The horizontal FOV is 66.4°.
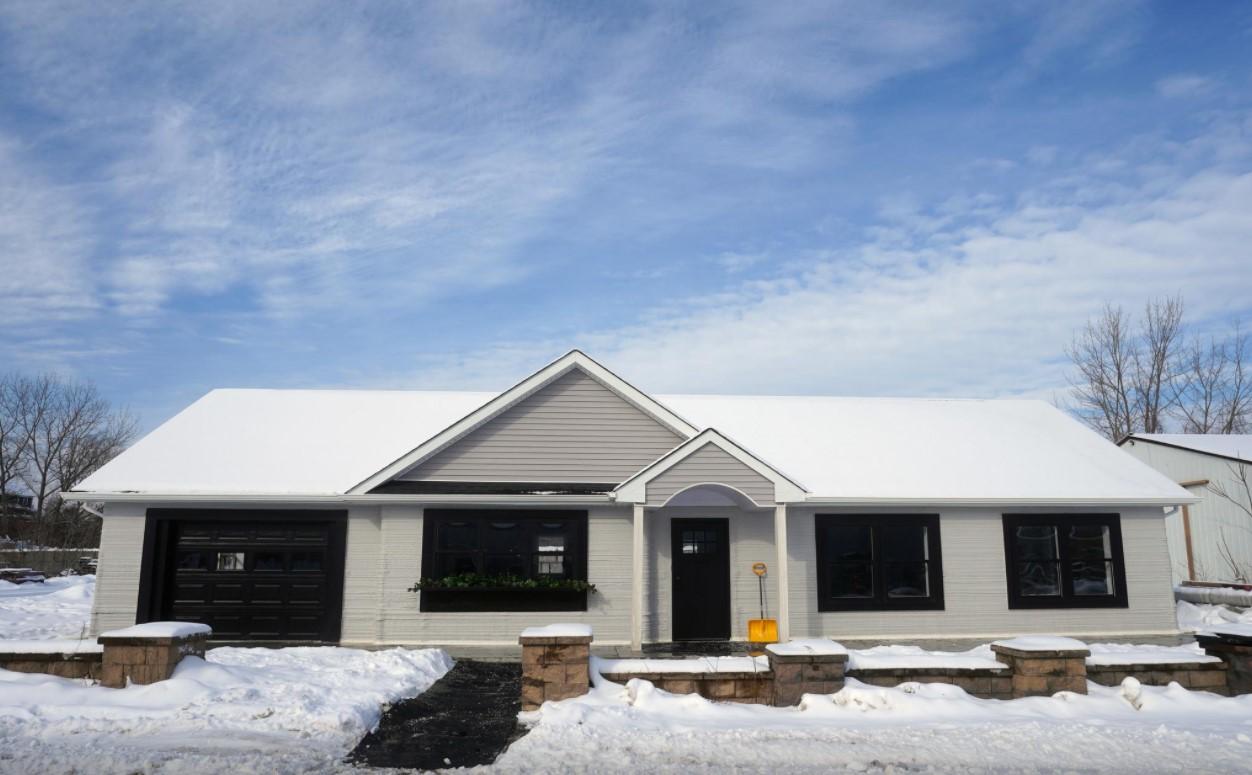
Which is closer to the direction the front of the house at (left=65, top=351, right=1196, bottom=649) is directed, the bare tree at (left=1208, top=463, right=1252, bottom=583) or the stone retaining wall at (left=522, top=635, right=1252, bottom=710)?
the stone retaining wall

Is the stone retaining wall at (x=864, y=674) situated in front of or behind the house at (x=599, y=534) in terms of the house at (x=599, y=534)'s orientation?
in front

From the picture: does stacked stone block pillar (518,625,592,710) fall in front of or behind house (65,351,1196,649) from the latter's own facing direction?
in front

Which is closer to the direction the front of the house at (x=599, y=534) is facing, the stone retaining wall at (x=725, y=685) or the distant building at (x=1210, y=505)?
the stone retaining wall

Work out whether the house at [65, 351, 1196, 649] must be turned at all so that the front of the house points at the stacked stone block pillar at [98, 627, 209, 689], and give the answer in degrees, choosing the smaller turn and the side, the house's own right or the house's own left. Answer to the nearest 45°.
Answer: approximately 45° to the house's own right

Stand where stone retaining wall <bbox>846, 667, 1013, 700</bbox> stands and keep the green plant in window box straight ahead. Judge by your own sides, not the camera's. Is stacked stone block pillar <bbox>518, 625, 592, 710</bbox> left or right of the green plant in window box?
left

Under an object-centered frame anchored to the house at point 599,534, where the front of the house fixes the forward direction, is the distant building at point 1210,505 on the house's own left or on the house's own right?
on the house's own left

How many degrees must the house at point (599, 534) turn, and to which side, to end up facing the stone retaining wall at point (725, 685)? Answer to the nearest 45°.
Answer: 0° — it already faces it

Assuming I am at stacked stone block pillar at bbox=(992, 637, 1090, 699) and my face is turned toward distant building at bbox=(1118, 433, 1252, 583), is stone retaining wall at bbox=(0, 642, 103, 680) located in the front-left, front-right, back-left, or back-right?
back-left

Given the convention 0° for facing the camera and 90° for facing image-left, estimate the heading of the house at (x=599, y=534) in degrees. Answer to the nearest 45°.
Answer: approximately 0°

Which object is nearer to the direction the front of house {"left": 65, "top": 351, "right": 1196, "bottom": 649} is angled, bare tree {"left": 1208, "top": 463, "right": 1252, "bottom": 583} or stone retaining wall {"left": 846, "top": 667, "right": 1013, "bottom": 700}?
the stone retaining wall

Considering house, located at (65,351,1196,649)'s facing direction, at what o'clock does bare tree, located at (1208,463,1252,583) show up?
The bare tree is roughly at 8 o'clock from the house.

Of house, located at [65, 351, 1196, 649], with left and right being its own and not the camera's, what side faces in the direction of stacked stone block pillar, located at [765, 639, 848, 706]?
front
